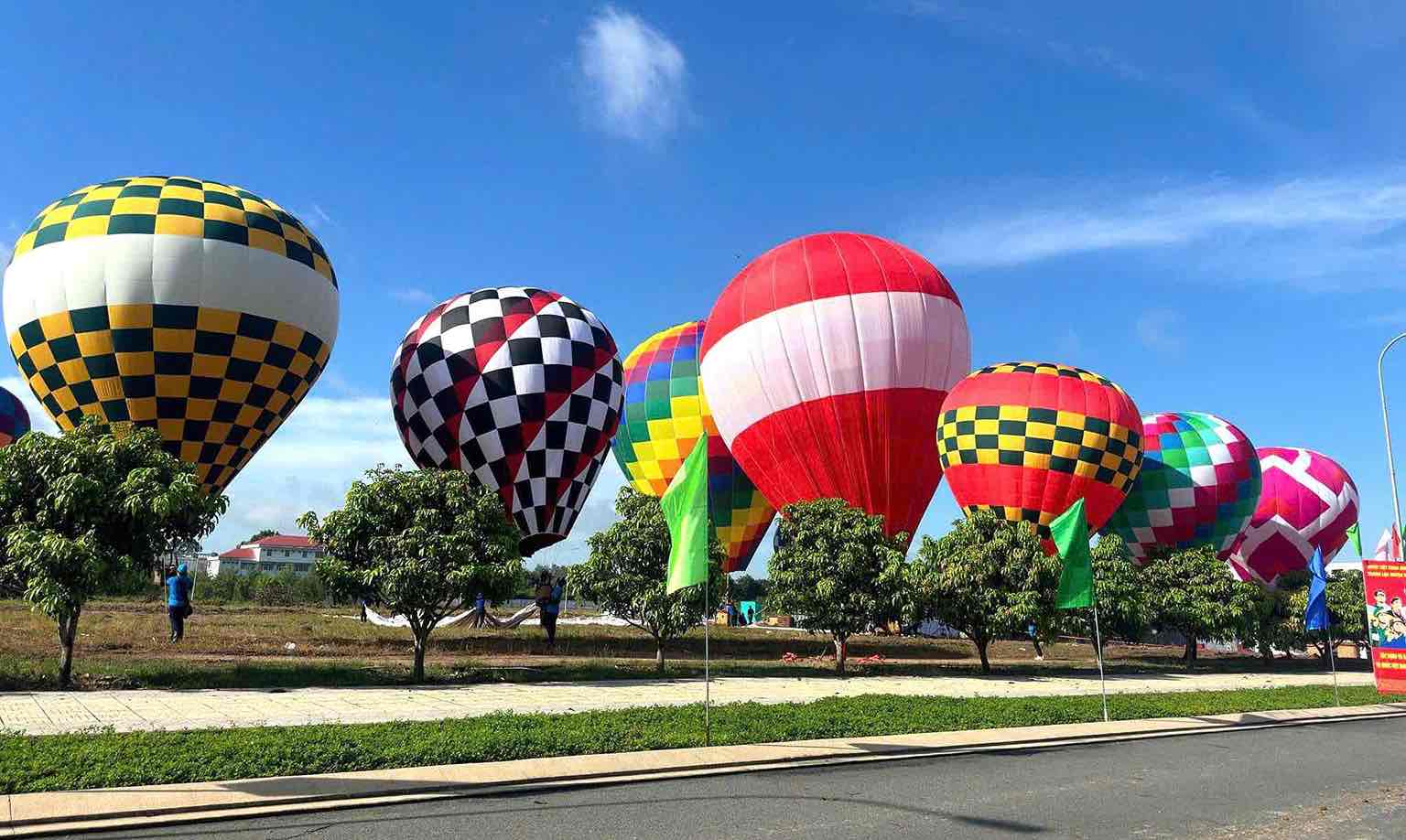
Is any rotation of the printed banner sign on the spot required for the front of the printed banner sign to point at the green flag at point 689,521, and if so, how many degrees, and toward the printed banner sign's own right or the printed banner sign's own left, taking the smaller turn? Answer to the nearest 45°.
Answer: approximately 45° to the printed banner sign's own right

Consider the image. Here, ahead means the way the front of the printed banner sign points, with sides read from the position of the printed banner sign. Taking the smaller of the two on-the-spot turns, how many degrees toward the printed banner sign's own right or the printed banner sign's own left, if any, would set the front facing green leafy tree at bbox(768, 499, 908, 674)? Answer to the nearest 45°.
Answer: approximately 90° to the printed banner sign's own right

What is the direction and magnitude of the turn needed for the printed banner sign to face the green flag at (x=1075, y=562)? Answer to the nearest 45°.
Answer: approximately 45° to its right

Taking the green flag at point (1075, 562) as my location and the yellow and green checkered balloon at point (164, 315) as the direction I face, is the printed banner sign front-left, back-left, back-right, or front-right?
back-right

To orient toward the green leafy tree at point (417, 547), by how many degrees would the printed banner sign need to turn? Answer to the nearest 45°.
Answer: approximately 45° to its right

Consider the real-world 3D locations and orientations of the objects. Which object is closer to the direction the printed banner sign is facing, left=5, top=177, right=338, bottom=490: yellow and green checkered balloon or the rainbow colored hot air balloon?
the yellow and green checkered balloon

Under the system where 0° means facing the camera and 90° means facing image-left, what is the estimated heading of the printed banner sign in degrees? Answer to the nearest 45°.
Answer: approximately 0°

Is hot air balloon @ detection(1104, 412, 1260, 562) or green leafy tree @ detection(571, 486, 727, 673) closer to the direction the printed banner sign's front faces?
the green leafy tree

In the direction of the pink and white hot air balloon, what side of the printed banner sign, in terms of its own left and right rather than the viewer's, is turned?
back
